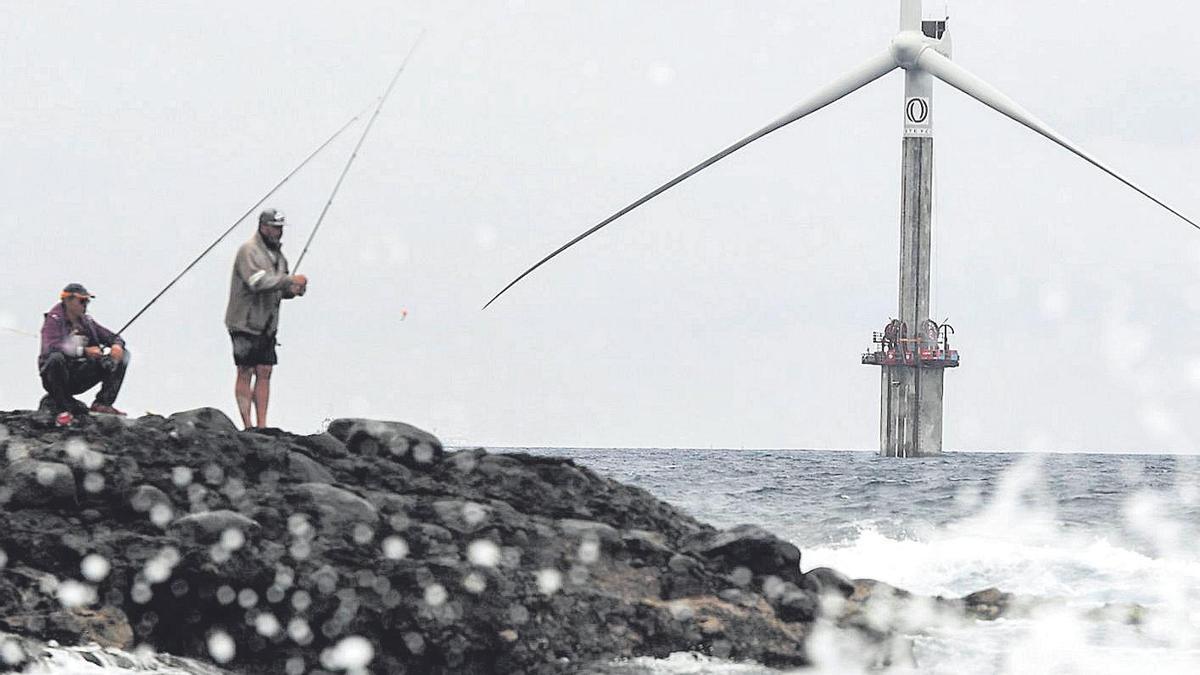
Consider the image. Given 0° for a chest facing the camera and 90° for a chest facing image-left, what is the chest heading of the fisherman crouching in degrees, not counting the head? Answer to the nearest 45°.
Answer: approximately 315°

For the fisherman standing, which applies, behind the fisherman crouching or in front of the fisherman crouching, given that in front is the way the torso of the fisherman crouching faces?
in front

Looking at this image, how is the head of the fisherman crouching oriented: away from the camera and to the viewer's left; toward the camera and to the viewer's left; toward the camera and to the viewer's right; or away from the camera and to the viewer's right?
toward the camera and to the viewer's right
